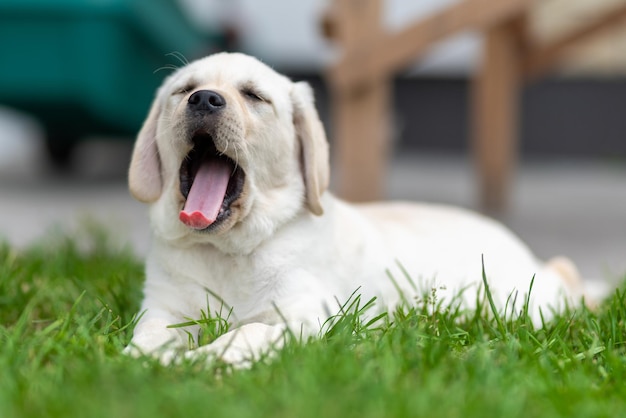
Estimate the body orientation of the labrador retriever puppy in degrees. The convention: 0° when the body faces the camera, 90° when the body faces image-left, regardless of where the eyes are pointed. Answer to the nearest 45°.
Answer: approximately 45°

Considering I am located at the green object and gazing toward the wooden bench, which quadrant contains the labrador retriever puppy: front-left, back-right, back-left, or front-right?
front-right

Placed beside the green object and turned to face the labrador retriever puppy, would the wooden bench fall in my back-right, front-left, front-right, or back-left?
front-left

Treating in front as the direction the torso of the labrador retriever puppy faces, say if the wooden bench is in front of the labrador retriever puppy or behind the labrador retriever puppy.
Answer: behind

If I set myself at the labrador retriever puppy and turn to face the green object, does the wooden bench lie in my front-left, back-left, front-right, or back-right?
front-right

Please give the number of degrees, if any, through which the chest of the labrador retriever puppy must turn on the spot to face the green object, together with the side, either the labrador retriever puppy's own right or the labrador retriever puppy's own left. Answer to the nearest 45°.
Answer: approximately 90° to the labrador retriever puppy's own right
